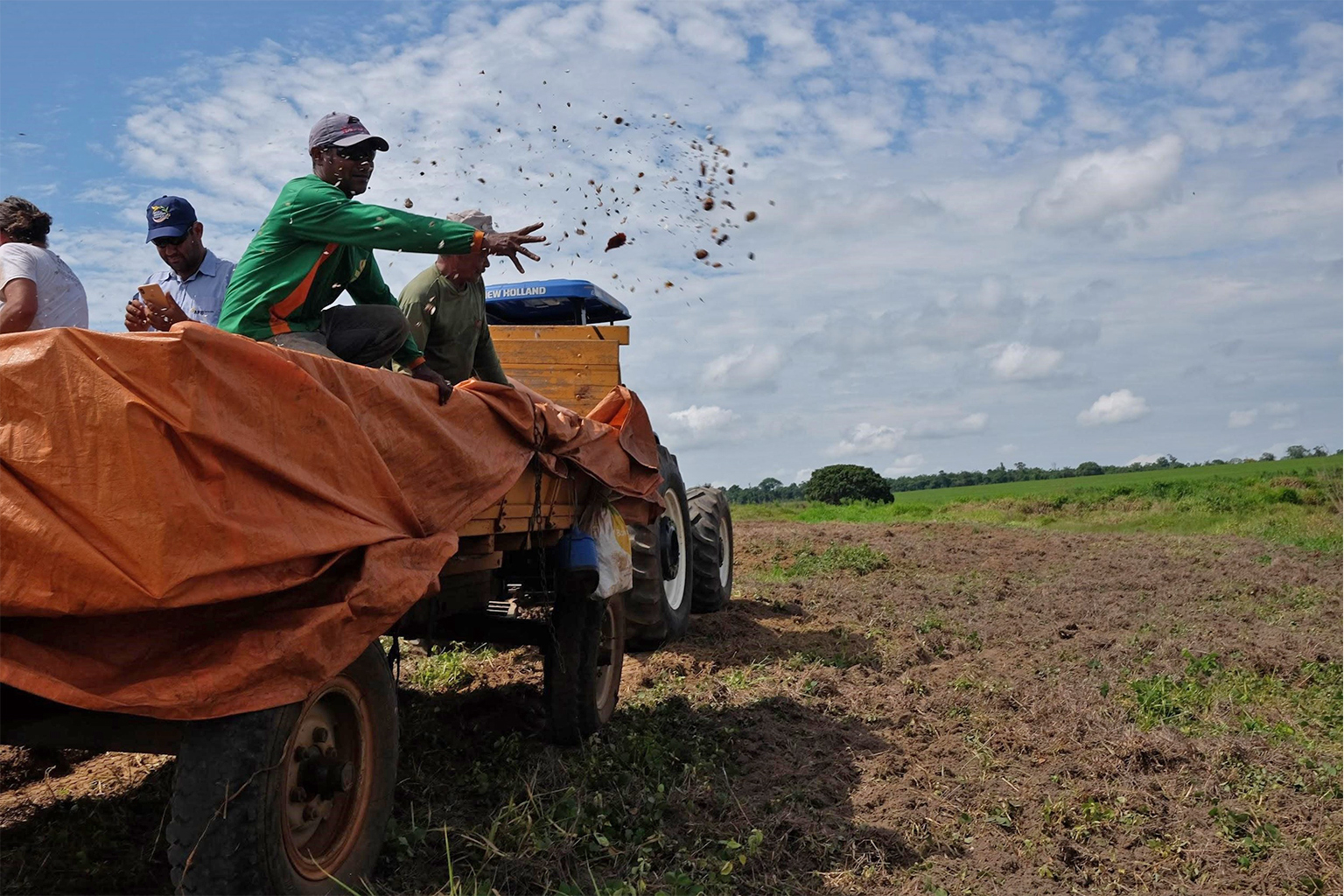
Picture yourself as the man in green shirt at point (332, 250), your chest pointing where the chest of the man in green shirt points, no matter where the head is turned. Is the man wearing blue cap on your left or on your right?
on your left

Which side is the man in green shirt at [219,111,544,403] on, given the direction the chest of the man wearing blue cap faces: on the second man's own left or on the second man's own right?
on the second man's own left

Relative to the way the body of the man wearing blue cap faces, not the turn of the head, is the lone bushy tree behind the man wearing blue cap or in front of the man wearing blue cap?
behind

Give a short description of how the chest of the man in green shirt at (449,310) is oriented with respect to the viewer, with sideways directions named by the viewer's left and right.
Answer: facing the viewer and to the right of the viewer

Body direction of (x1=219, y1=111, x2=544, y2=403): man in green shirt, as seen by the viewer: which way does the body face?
to the viewer's right

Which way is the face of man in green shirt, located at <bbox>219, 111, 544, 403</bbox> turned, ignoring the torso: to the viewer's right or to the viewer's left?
to the viewer's right
